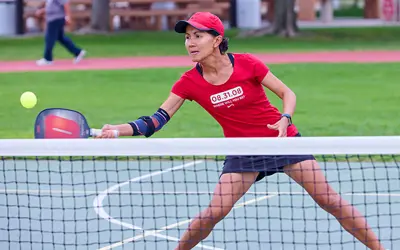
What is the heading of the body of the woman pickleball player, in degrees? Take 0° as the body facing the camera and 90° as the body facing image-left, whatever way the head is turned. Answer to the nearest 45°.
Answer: approximately 0°

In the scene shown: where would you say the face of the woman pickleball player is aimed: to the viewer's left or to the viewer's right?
to the viewer's left
